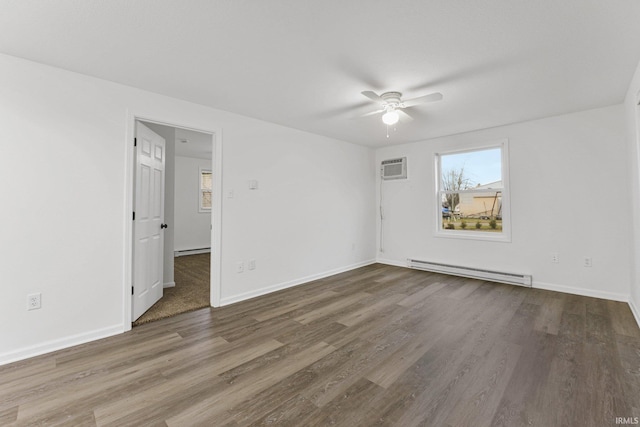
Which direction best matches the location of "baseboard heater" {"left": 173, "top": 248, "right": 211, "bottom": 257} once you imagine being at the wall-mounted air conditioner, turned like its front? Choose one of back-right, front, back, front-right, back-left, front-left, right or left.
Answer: front-right

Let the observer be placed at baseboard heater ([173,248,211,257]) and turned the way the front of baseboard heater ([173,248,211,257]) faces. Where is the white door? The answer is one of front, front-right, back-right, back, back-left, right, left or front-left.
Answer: front-right

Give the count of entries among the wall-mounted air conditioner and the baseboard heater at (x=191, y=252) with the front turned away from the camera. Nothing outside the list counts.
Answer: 0

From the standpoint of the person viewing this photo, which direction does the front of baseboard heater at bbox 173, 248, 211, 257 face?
facing the viewer and to the right of the viewer

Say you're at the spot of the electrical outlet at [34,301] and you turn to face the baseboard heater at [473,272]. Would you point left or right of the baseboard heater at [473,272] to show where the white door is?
left

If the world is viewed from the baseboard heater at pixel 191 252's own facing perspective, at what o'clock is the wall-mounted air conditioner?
The wall-mounted air conditioner is roughly at 12 o'clock from the baseboard heater.

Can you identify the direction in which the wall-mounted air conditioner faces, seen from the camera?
facing the viewer and to the left of the viewer

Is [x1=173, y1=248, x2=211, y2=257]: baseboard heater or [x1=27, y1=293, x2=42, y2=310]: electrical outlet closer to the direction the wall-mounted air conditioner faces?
the electrical outlet

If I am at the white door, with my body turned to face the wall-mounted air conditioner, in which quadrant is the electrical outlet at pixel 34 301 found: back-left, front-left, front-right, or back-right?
back-right

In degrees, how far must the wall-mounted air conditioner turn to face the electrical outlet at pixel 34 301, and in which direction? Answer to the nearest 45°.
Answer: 0° — it already faces it
